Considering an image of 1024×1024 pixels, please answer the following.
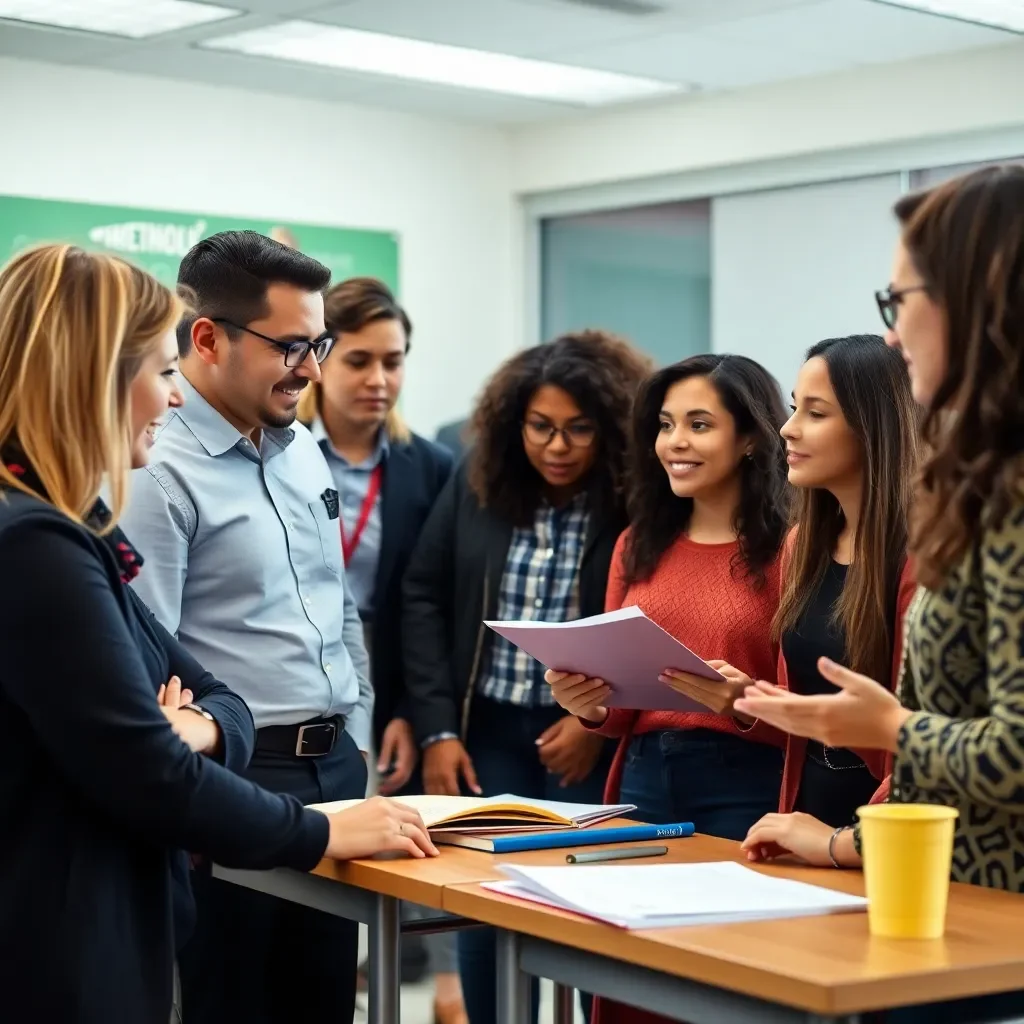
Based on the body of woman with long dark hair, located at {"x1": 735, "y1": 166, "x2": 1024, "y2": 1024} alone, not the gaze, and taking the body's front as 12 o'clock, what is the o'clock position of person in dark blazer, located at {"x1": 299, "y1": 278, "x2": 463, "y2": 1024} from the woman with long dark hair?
The person in dark blazer is roughly at 2 o'clock from the woman with long dark hair.

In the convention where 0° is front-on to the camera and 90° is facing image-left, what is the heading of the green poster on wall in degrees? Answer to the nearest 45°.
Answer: approximately 315°

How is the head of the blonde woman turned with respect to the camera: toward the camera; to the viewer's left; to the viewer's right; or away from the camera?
to the viewer's right

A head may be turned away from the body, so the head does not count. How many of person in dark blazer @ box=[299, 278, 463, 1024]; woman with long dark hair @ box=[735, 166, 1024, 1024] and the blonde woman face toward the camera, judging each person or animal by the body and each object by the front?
1

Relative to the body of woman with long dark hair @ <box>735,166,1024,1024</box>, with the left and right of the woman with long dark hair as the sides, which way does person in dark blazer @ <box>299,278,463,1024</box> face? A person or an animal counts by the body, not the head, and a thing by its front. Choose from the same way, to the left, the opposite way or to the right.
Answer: to the left

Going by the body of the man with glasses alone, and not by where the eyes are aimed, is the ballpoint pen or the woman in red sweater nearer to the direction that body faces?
the ballpoint pen

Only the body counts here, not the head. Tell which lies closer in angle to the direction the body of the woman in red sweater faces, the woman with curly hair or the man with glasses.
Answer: the man with glasses

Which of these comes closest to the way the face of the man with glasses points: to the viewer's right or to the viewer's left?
to the viewer's right

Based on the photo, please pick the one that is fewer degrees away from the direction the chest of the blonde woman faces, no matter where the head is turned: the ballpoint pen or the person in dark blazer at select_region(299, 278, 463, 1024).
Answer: the ballpoint pen

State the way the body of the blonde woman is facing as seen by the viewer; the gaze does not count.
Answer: to the viewer's right

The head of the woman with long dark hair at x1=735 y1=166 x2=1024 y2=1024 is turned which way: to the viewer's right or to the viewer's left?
to the viewer's left

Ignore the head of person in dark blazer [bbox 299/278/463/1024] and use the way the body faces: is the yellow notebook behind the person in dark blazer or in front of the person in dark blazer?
in front

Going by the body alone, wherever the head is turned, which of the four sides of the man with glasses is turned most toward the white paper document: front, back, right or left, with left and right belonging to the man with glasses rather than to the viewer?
front

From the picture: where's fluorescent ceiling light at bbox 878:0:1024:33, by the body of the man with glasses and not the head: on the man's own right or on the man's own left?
on the man's own left
